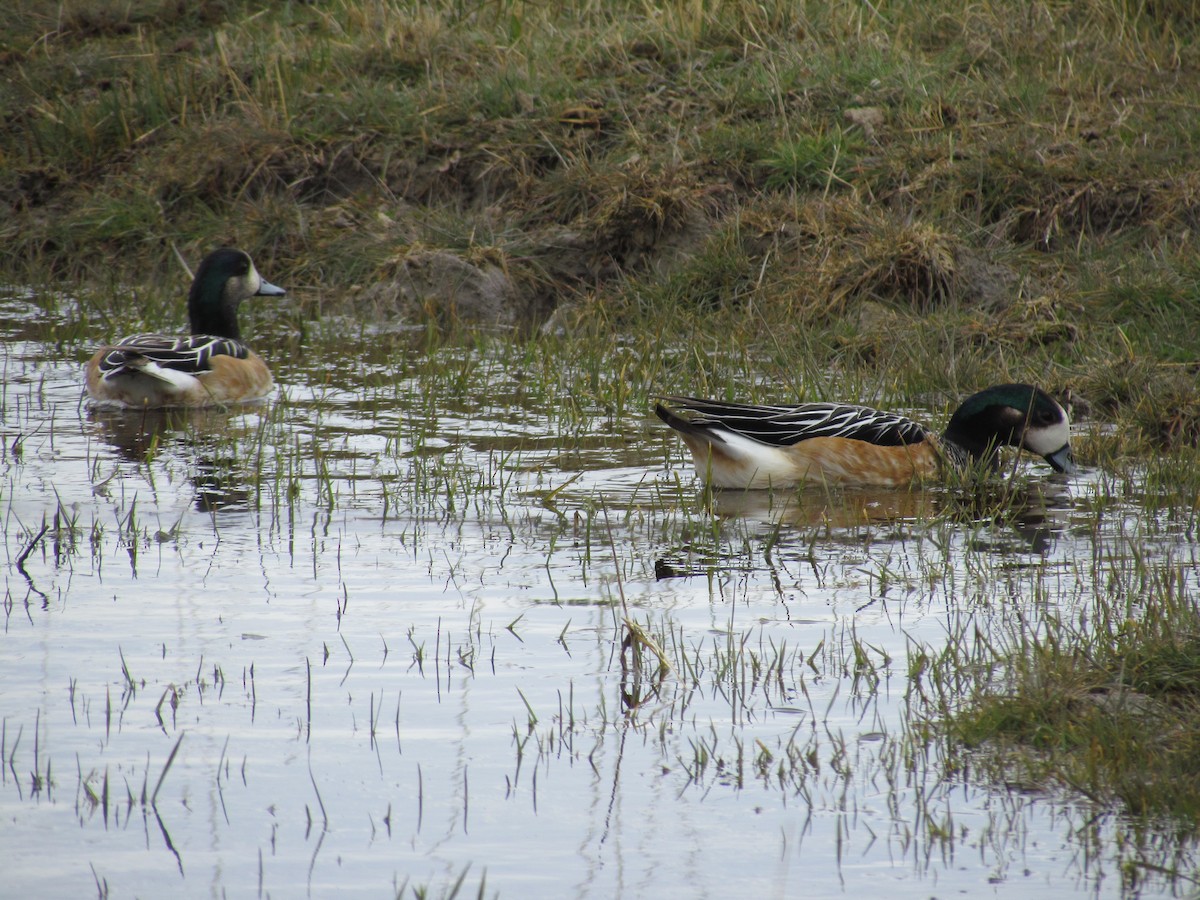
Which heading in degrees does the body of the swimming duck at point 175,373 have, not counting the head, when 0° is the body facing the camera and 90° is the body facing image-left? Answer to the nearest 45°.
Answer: approximately 225°

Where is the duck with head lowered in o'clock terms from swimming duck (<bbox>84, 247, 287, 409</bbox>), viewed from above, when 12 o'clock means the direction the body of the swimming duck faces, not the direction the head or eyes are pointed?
The duck with head lowered is roughly at 3 o'clock from the swimming duck.

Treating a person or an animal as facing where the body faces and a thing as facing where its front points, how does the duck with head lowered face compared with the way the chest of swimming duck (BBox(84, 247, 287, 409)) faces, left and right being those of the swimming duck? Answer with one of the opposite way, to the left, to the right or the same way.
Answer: to the right

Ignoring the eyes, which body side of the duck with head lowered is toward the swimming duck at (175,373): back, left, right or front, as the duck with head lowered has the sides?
back

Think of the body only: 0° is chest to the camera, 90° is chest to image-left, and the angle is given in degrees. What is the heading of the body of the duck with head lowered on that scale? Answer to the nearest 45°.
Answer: approximately 270°
